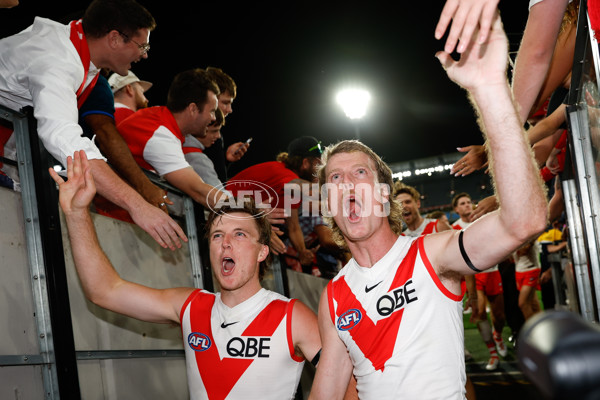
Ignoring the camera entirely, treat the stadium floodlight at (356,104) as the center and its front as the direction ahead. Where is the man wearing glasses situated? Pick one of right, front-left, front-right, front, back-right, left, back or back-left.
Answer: front

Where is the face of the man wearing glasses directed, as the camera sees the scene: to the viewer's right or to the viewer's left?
to the viewer's right

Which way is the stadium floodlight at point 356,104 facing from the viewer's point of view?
toward the camera
